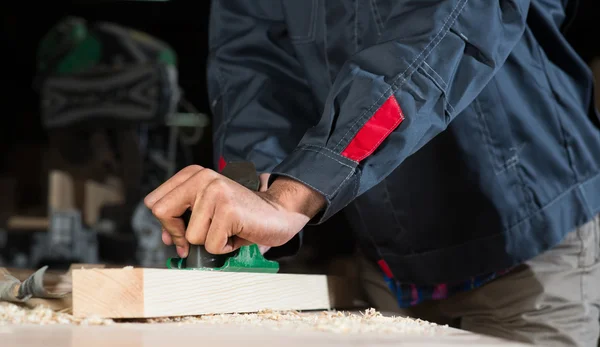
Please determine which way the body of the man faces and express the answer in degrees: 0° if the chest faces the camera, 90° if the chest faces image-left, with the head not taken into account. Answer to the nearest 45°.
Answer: approximately 90°

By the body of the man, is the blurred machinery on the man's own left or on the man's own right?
on the man's own right
